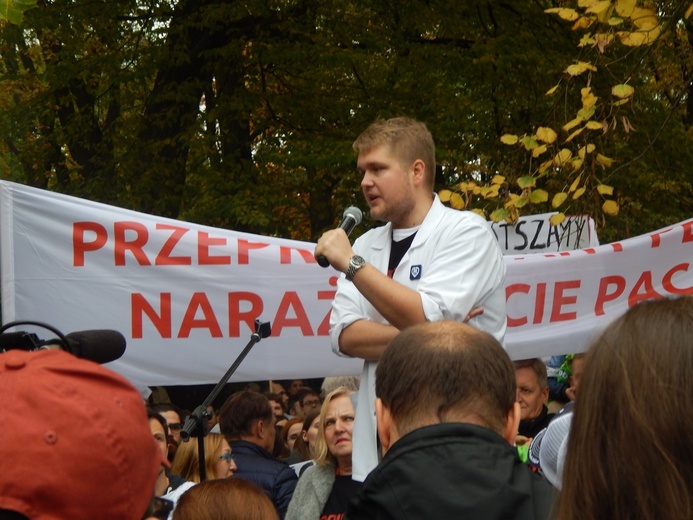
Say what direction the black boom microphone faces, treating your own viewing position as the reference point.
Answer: facing to the right of the viewer

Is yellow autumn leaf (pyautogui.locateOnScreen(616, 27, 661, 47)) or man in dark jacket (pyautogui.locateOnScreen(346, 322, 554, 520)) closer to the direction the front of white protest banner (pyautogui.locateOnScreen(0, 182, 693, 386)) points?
the man in dark jacket

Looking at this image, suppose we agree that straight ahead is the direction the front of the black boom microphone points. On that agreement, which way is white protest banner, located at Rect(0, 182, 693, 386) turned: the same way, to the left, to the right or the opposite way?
to the right

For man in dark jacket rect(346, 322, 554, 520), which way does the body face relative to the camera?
away from the camera

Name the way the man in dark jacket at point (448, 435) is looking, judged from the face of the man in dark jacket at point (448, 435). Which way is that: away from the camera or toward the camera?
away from the camera

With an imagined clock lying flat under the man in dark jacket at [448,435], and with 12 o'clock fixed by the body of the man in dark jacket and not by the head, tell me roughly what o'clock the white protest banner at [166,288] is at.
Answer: The white protest banner is roughly at 11 o'clock from the man in dark jacket.

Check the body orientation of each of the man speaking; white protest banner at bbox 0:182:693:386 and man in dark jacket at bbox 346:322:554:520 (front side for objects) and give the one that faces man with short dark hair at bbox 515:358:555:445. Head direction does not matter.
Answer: the man in dark jacket

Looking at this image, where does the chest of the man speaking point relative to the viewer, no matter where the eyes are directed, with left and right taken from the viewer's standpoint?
facing the viewer and to the left of the viewer

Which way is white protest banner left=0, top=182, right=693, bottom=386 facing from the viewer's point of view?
toward the camera

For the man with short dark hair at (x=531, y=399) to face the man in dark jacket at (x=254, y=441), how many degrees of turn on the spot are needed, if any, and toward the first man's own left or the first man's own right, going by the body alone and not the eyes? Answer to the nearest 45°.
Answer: approximately 90° to the first man's own right

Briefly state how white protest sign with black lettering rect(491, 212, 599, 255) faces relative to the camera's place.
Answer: facing the viewer

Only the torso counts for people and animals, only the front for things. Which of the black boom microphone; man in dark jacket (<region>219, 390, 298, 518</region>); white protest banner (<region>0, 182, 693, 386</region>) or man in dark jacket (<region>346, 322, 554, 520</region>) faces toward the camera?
the white protest banner

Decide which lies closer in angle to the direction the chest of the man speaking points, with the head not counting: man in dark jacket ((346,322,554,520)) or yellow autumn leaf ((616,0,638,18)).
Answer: the man in dark jacket
